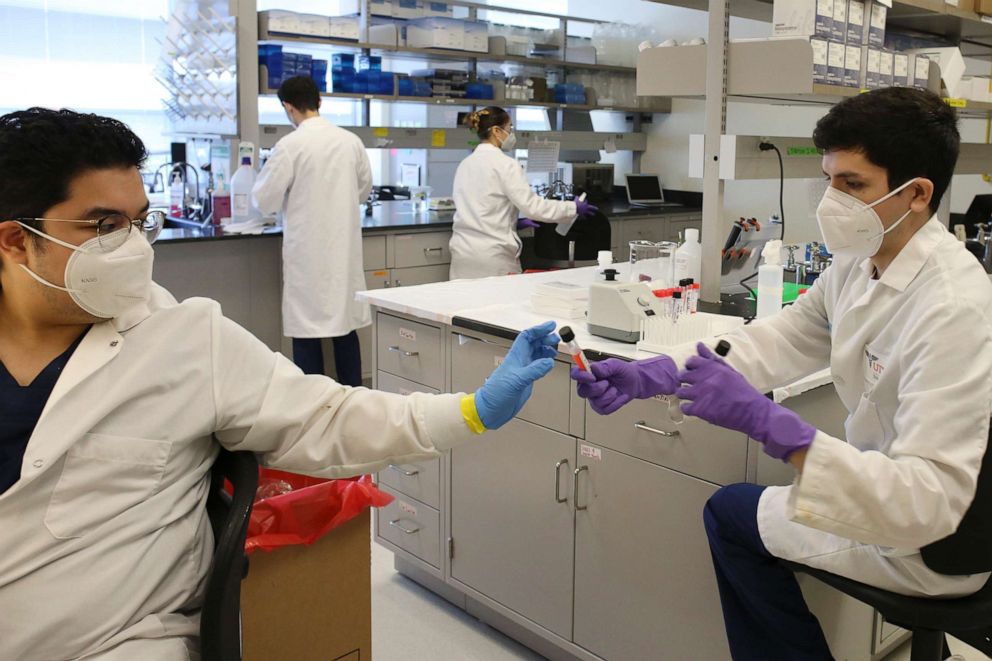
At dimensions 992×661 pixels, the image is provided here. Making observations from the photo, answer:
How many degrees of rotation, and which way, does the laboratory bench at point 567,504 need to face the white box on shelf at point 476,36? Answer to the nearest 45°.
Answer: approximately 135° to its right

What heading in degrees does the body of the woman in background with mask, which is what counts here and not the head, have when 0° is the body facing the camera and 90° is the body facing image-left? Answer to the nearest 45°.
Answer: approximately 225°

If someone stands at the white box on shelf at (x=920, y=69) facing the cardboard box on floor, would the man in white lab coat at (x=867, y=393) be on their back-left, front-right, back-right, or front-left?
front-left

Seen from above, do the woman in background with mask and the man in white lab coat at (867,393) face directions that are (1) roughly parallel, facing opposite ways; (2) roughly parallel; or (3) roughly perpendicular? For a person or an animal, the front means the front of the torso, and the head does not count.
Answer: roughly parallel, facing opposite ways

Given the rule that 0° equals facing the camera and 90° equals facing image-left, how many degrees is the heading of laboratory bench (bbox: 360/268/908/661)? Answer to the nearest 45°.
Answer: approximately 45°

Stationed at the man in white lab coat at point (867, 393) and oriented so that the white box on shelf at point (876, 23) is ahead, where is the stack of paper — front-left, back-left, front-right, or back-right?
front-left

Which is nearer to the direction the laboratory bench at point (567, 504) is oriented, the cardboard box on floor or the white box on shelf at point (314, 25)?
the cardboard box on floor

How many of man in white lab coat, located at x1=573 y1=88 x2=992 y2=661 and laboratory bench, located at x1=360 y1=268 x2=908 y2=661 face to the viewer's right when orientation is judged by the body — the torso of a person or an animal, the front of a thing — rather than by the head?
0

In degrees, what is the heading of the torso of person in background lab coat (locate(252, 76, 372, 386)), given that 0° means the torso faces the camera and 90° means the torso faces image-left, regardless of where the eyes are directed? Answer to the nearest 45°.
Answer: approximately 135°

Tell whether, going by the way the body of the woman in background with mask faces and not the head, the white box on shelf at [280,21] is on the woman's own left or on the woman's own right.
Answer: on the woman's own left

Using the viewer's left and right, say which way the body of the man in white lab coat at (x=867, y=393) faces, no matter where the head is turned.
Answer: facing the viewer and to the left of the viewer

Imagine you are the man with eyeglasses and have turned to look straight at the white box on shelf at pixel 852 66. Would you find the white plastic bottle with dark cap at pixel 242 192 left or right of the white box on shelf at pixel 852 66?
left

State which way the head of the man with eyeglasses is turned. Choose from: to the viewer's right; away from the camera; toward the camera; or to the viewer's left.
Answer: to the viewer's right
